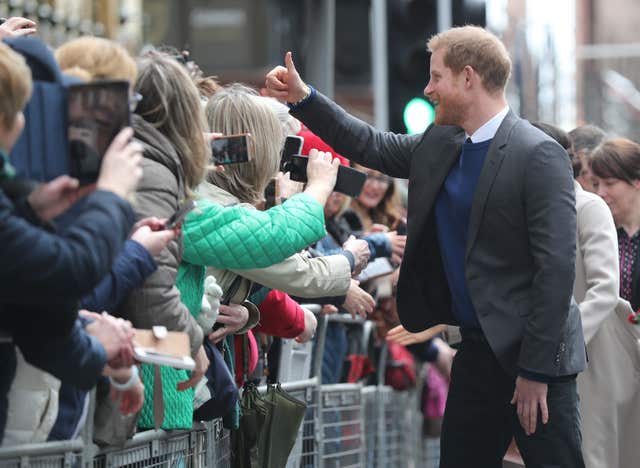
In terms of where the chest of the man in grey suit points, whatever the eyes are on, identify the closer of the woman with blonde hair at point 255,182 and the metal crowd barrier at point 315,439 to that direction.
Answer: the woman with blonde hair

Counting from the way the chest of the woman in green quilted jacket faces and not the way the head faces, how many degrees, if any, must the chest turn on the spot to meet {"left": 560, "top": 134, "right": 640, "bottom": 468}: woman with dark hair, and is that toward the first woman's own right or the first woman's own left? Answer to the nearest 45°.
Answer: approximately 45° to the first woman's own left

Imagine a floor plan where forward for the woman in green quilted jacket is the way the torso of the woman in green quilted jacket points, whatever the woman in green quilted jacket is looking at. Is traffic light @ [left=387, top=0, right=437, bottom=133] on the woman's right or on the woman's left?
on the woman's left

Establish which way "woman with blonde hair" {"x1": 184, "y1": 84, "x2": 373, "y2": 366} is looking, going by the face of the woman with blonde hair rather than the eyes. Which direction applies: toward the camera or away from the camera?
away from the camera

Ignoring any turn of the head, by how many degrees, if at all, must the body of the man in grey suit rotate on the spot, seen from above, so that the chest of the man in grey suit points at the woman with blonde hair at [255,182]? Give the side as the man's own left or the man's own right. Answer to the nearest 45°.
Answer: approximately 45° to the man's own right

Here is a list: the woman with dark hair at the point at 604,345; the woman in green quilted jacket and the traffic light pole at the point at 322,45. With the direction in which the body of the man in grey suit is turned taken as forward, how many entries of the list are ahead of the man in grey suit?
1

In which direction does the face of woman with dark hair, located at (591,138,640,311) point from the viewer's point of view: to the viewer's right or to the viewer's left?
to the viewer's left

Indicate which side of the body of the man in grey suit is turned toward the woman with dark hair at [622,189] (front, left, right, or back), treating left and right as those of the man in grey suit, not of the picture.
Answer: back

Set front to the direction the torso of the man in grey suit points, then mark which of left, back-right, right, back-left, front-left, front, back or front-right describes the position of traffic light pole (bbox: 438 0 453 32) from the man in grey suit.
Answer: back-right

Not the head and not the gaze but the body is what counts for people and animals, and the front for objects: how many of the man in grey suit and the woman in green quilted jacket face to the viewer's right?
1

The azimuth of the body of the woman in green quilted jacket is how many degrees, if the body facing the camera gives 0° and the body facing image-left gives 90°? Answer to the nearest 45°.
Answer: approximately 270°

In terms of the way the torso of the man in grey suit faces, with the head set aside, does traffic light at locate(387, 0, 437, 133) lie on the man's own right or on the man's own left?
on the man's own right

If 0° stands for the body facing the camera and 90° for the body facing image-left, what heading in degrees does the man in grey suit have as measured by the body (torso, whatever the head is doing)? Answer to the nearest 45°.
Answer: approximately 45°

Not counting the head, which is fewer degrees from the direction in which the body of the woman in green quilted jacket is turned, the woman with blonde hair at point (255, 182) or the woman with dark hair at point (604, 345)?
the woman with dark hair
